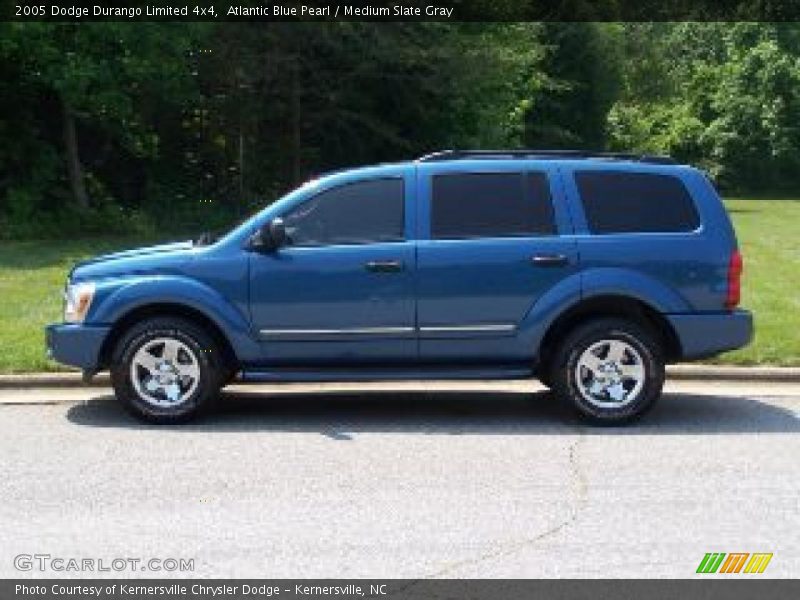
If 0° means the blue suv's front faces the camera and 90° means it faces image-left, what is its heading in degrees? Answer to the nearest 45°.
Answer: approximately 90°
